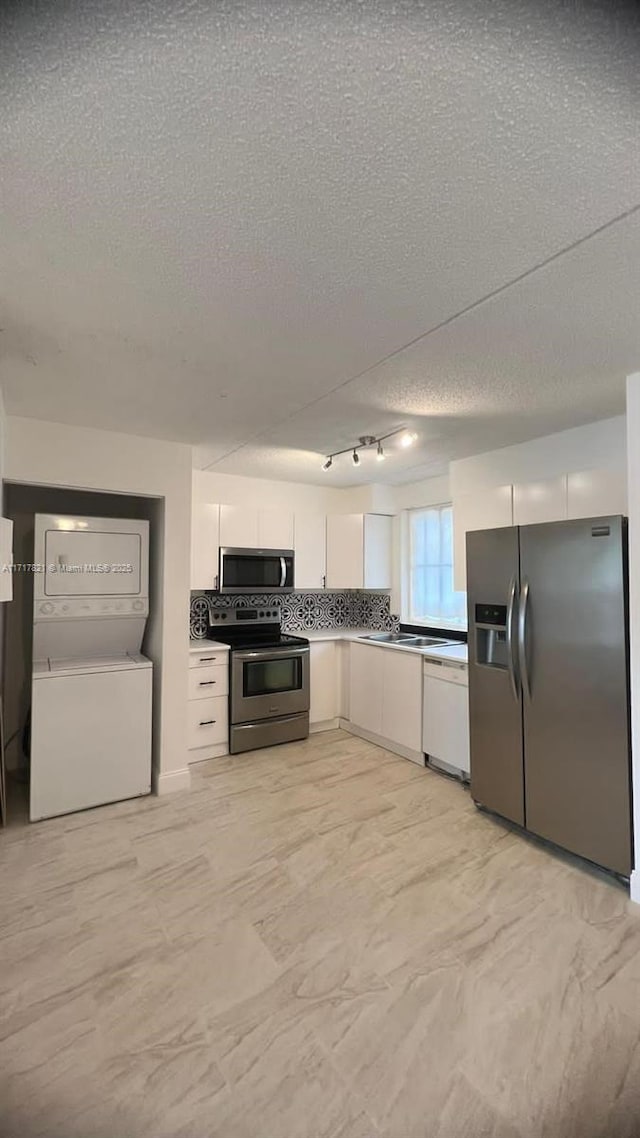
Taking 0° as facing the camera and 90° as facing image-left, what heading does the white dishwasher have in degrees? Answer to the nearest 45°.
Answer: approximately 45°

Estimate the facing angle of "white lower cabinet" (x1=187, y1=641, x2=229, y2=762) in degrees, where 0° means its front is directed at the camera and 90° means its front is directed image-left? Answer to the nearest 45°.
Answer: approximately 315°

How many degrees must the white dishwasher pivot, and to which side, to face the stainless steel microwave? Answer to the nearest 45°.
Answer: approximately 45° to its right

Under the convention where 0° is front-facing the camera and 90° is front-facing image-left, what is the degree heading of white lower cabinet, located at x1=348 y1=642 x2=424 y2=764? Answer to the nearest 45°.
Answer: approximately 45°

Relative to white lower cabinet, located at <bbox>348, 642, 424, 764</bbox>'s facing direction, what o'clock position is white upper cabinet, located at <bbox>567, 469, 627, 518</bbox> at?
The white upper cabinet is roughly at 9 o'clock from the white lower cabinet.

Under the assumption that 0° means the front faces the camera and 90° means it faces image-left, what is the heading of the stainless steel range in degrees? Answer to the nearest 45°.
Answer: approximately 315°

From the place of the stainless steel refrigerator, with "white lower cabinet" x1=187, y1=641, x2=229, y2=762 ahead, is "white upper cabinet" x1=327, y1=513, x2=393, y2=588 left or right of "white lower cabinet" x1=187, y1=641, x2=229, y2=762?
right

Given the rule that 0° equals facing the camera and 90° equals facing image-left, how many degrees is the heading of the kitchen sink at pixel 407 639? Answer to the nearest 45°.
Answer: approximately 45°
